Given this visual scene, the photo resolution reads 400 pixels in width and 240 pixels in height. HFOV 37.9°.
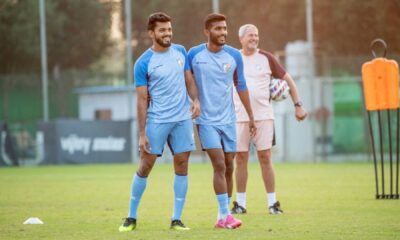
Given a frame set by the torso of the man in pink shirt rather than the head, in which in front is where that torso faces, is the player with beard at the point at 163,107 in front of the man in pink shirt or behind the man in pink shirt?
in front

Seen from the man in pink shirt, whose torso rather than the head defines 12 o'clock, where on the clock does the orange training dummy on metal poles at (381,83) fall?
The orange training dummy on metal poles is roughly at 8 o'clock from the man in pink shirt.

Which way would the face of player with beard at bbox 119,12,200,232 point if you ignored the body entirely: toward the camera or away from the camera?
toward the camera

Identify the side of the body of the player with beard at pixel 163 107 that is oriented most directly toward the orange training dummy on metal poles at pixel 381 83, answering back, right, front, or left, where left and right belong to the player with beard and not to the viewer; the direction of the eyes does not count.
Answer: left

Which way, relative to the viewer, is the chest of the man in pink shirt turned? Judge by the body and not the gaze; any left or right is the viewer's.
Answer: facing the viewer

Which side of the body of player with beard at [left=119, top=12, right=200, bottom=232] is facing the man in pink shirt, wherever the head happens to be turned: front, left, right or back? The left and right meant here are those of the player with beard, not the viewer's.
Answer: left

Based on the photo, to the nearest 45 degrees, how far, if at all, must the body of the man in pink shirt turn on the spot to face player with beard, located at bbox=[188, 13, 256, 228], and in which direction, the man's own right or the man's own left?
0° — they already face them

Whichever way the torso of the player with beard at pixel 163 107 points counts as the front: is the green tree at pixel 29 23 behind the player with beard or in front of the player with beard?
behind

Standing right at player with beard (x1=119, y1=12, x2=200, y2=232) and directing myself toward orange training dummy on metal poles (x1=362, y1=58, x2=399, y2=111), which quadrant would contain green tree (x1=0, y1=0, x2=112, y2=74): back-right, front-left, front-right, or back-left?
front-left

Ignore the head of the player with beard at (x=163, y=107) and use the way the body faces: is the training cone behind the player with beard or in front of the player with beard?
behind

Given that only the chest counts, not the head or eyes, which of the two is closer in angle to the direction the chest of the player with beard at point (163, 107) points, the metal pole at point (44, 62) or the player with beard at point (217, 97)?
the player with beard
